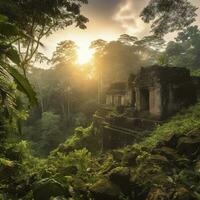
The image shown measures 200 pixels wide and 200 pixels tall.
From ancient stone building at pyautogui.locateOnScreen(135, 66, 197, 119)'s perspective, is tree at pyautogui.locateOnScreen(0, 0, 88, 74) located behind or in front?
in front

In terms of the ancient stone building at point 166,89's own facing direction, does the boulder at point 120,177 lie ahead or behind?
ahead

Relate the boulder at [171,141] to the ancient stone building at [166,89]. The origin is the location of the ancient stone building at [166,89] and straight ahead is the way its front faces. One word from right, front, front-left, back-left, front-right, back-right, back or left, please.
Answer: front-left

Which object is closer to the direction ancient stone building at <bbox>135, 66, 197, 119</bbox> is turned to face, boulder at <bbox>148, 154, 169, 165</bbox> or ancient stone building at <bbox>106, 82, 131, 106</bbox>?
the boulder

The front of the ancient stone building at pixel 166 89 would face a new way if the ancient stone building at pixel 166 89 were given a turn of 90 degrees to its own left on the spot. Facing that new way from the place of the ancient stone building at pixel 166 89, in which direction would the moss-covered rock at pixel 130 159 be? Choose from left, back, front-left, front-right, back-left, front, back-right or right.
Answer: front-right

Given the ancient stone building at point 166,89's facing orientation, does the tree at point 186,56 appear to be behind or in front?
behind

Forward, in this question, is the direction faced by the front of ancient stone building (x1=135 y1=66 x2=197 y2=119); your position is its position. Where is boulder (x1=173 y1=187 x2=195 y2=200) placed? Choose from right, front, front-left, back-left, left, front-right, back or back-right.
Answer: front-left

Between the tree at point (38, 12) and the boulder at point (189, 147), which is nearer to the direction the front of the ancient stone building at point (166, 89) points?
the tree

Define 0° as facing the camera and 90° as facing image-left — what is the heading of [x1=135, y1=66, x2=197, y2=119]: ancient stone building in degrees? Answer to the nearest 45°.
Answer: approximately 45°

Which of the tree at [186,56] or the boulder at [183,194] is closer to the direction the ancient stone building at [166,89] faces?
the boulder
